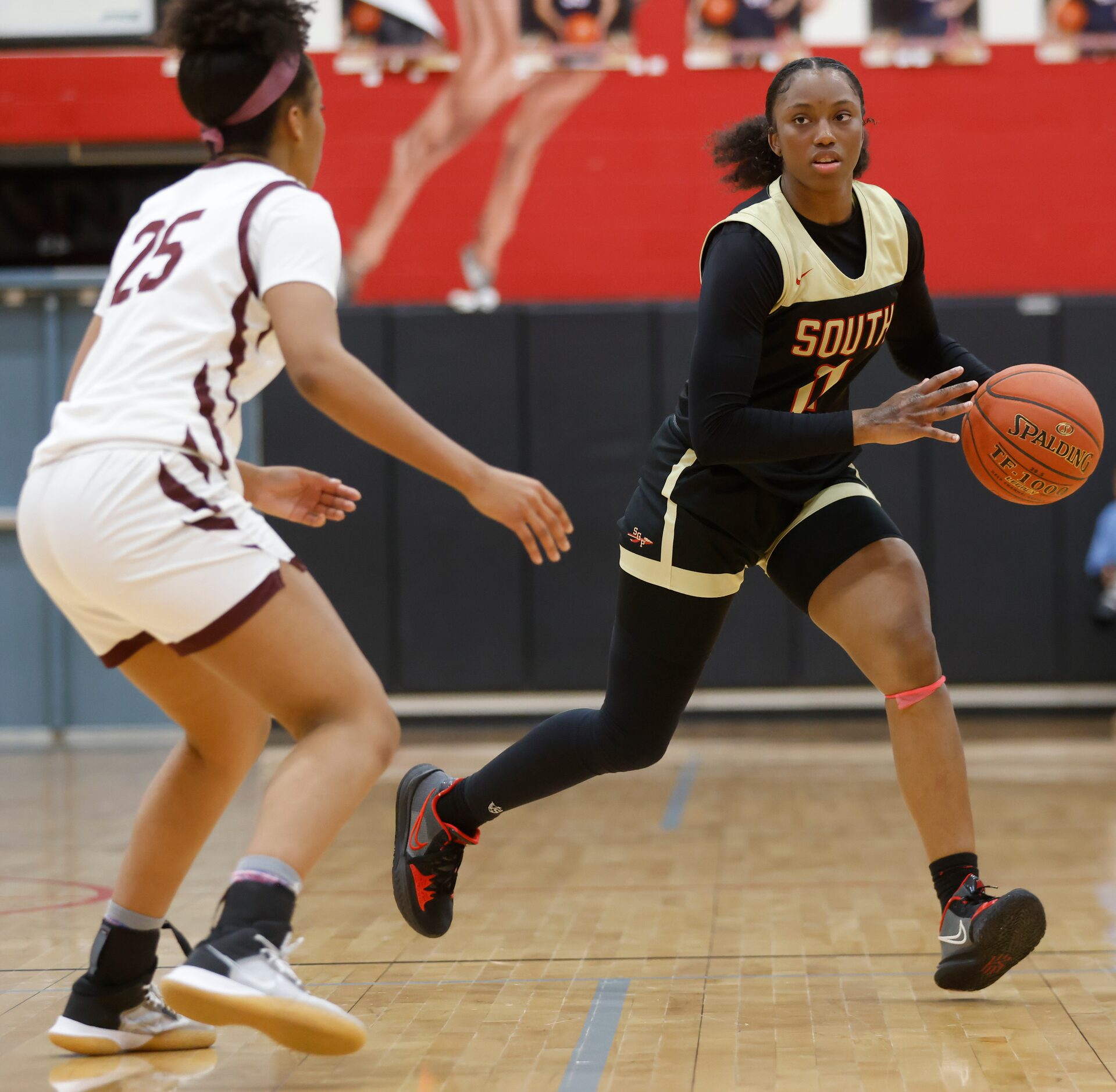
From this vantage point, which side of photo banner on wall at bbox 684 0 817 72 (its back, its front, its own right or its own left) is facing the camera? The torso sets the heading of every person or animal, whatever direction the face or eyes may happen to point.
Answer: front

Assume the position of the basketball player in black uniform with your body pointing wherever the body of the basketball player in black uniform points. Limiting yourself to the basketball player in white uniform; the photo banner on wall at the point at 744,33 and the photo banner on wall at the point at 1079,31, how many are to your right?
1

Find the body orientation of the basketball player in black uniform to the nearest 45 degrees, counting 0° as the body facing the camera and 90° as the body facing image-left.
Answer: approximately 315°

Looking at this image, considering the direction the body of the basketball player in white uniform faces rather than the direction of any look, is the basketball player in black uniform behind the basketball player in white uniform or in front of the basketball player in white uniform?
in front

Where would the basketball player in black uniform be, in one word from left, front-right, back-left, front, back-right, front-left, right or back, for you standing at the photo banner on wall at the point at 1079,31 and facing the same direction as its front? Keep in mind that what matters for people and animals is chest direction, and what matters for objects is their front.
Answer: front

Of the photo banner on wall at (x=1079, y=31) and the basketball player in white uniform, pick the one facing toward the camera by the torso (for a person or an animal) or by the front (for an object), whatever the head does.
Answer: the photo banner on wall

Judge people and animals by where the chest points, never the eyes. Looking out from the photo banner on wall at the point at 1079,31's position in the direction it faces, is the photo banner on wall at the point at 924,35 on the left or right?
on its right

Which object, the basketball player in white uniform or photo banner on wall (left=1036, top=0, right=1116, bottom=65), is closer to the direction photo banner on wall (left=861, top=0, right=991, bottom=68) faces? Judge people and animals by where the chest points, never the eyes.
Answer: the basketball player in white uniform

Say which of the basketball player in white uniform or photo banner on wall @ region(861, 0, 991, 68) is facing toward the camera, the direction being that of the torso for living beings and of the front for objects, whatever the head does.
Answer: the photo banner on wall

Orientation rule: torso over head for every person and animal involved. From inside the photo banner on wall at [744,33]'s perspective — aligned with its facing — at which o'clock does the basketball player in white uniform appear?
The basketball player in white uniform is roughly at 12 o'clock from the photo banner on wall.

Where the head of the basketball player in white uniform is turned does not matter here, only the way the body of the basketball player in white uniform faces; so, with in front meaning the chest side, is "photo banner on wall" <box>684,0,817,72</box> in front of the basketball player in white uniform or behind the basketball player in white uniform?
in front

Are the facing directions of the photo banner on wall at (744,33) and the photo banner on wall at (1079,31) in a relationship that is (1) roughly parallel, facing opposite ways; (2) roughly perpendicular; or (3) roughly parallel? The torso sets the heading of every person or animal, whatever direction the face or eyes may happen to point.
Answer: roughly parallel

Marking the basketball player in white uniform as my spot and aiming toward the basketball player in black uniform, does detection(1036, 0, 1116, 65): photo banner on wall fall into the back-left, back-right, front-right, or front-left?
front-left

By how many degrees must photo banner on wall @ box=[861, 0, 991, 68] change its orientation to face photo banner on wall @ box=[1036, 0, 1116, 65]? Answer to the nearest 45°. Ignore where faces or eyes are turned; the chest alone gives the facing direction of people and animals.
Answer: approximately 90° to its left

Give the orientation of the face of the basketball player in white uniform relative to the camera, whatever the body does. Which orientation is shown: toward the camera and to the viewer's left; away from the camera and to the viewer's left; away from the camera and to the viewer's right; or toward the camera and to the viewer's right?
away from the camera and to the viewer's right

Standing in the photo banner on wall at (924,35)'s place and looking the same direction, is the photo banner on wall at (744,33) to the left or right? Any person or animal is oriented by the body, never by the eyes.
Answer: on its right

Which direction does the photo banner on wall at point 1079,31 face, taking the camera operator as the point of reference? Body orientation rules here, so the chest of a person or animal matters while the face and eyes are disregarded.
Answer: facing the viewer

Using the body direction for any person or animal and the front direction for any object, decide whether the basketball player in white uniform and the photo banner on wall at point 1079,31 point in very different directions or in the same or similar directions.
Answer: very different directions

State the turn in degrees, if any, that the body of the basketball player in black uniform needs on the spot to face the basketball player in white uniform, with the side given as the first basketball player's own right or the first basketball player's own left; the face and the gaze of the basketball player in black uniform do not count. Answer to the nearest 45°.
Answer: approximately 90° to the first basketball player's own right
